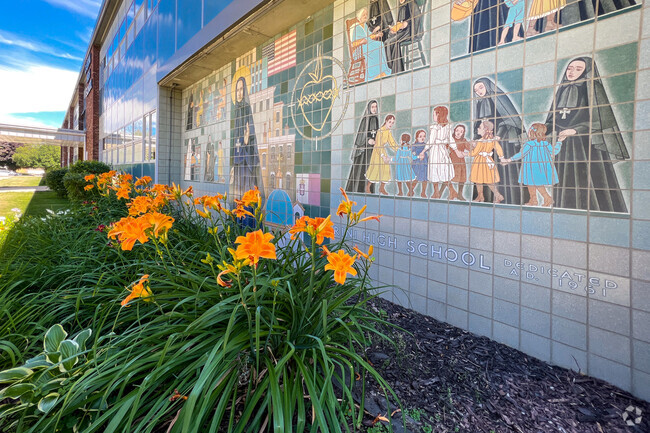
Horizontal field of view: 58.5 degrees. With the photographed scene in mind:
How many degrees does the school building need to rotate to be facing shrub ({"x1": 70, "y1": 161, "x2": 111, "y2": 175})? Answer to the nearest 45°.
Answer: approximately 90° to its right

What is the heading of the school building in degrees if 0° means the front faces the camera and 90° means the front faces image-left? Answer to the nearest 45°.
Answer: approximately 45°
